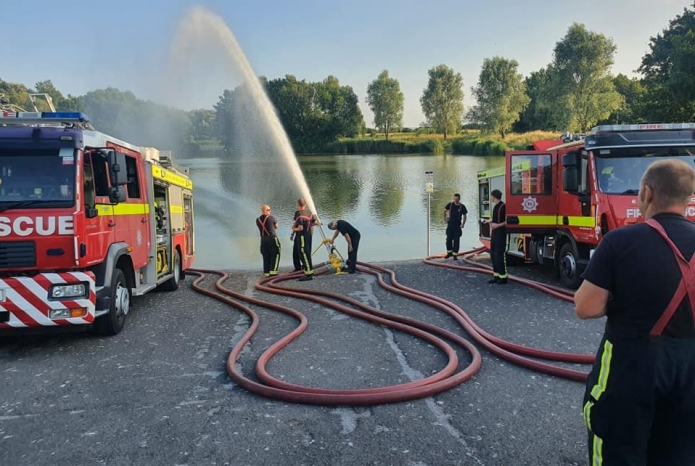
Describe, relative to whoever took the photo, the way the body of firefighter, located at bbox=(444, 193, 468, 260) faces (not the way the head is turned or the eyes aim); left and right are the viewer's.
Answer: facing the viewer

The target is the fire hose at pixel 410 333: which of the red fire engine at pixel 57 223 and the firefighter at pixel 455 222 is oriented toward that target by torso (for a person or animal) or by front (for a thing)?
the firefighter

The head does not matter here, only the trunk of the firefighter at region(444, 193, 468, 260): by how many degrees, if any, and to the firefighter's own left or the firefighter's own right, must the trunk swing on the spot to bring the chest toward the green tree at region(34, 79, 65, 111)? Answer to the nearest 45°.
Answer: approximately 135° to the firefighter's own right

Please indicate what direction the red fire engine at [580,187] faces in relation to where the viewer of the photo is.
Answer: facing the viewer and to the right of the viewer

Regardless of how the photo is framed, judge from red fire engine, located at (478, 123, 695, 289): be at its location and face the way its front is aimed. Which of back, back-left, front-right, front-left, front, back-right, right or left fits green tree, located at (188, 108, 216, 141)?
back

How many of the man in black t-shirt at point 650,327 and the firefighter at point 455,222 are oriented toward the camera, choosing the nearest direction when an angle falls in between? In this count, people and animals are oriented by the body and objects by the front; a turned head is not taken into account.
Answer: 1

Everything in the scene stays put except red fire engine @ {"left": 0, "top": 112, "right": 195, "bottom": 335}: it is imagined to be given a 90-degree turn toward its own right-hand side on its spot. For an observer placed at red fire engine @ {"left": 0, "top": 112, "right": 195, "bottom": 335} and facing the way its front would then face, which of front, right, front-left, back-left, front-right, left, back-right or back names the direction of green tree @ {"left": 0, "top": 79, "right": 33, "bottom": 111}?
front-right

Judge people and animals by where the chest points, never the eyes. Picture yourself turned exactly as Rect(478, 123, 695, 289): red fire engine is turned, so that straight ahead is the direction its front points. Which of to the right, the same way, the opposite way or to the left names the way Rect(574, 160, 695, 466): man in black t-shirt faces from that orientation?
the opposite way

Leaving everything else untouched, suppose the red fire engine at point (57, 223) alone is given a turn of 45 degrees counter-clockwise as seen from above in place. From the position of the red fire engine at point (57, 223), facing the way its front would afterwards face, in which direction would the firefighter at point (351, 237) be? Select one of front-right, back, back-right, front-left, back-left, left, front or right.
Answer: back-left

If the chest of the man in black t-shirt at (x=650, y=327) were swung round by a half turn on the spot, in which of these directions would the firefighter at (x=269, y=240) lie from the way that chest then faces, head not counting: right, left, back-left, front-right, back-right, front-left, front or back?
back

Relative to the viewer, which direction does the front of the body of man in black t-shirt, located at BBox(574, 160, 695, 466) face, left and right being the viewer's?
facing away from the viewer and to the left of the viewer

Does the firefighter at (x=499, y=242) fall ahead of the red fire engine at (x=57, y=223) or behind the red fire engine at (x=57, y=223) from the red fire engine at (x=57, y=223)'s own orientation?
behind

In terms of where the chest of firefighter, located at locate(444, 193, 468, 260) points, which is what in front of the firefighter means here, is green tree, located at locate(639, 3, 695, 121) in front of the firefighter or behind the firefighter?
behind

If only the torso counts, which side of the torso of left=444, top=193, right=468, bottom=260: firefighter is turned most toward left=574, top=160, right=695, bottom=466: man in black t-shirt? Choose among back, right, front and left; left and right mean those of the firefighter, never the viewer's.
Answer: front

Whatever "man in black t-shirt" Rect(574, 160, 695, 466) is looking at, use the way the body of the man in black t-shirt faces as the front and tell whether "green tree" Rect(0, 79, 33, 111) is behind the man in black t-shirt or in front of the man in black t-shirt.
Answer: in front

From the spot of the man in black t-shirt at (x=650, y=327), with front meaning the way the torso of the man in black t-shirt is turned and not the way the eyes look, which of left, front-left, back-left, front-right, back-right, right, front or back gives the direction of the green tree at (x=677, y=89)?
front-right

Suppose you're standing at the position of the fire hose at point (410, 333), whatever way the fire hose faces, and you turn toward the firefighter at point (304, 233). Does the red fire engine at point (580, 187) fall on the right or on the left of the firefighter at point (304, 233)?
right
